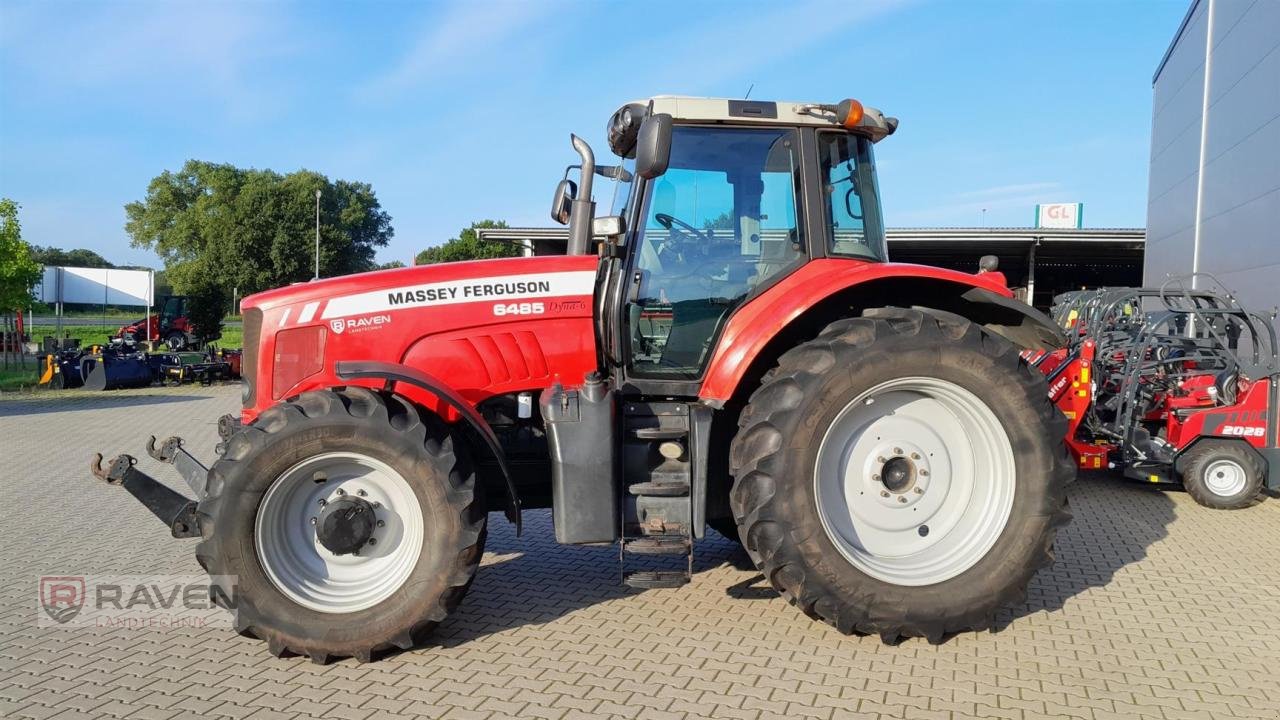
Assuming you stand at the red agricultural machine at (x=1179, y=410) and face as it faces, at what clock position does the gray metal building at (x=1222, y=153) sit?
The gray metal building is roughly at 3 o'clock from the red agricultural machine.

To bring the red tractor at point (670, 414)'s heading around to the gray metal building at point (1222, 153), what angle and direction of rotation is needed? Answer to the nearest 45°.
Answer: approximately 135° to its right

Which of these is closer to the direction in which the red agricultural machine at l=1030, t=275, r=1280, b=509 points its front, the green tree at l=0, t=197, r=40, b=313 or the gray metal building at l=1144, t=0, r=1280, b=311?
the green tree

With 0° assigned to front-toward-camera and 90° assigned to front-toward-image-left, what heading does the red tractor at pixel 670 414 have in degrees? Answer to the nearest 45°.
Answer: approximately 90°

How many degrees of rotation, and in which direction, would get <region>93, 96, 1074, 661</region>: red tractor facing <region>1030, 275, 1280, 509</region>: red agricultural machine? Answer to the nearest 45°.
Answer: approximately 135° to its right

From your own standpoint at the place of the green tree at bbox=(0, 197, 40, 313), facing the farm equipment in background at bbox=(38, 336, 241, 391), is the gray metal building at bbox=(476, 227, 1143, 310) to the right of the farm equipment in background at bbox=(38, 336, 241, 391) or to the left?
left

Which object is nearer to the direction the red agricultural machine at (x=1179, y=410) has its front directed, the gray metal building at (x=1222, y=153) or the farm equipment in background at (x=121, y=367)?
the farm equipment in background

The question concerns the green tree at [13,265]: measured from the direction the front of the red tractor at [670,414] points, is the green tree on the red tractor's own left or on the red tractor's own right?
on the red tractor's own right

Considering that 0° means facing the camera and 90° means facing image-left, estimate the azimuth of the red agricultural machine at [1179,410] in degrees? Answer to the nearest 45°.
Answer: approximately 90°

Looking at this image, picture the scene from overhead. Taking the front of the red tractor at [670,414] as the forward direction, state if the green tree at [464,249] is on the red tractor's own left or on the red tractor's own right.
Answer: on the red tractor's own right

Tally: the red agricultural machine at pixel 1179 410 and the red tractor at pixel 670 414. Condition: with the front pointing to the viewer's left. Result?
2

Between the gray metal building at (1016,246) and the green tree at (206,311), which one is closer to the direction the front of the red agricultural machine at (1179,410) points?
the green tree
